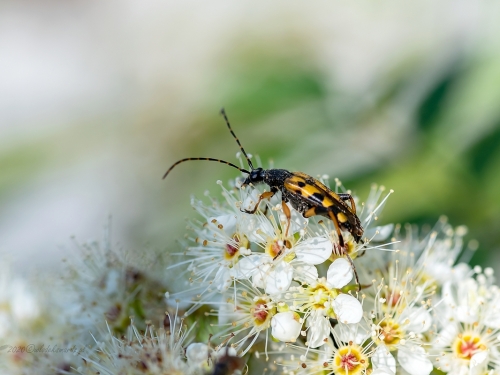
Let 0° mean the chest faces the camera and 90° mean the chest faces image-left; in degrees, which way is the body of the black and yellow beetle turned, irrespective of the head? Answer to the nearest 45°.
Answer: approximately 90°
